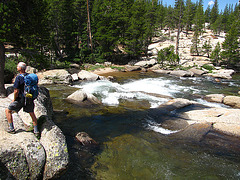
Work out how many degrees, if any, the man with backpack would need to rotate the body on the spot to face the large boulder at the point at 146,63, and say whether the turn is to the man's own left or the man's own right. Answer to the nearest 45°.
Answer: approximately 135° to the man's own right

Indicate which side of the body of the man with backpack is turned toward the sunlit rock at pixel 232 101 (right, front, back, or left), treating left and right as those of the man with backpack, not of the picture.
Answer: back

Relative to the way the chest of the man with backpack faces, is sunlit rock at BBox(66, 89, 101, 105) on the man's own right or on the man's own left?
on the man's own right

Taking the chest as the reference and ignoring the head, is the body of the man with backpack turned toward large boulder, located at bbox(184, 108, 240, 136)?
no

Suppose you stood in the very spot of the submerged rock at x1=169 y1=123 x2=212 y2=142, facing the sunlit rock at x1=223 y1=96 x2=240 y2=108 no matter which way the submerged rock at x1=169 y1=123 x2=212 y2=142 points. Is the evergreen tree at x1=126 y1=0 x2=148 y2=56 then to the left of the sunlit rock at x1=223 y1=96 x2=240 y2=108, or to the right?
left

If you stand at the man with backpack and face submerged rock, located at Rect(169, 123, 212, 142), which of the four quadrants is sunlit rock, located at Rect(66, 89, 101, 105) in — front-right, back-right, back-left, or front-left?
front-left

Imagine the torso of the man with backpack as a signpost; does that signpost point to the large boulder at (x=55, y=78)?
no

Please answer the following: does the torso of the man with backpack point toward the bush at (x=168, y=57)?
no

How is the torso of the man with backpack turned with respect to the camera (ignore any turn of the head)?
to the viewer's left
